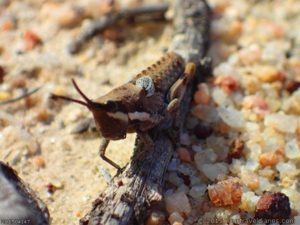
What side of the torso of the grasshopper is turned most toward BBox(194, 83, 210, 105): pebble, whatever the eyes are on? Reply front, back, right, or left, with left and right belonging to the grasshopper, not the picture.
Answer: back

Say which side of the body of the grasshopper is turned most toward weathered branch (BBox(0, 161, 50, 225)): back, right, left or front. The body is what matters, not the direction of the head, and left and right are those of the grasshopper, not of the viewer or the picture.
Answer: front

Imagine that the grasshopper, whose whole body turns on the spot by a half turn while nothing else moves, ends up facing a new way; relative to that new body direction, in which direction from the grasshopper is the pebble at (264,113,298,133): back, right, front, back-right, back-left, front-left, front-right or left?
front-right

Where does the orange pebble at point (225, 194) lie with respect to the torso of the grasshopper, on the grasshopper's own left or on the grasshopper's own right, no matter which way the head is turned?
on the grasshopper's own left

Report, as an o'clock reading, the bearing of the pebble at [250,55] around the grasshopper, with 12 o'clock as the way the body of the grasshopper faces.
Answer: The pebble is roughly at 6 o'clock from the grasshopper.

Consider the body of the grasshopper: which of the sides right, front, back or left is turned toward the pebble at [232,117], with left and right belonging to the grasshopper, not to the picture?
back

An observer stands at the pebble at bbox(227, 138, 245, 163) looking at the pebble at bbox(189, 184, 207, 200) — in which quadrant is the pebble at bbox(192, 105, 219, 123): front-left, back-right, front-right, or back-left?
back-right

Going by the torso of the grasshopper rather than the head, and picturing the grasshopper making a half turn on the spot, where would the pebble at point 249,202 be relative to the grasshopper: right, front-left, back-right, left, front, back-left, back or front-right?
right

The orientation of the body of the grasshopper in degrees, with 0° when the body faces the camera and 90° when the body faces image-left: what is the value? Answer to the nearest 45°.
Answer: approximately 45°

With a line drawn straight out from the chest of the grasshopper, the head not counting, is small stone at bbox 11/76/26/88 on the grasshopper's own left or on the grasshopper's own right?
on the grasshopper's own right

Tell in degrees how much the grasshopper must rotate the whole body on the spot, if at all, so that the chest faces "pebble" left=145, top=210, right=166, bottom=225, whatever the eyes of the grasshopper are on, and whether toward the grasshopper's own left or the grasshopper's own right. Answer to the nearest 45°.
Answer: approximately 45° to the grasshopper's own left

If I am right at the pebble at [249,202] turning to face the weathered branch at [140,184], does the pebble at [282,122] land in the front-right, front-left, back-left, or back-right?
back-right

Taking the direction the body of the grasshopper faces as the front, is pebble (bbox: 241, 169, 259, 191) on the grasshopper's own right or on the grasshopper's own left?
on the grasshopper's own left
